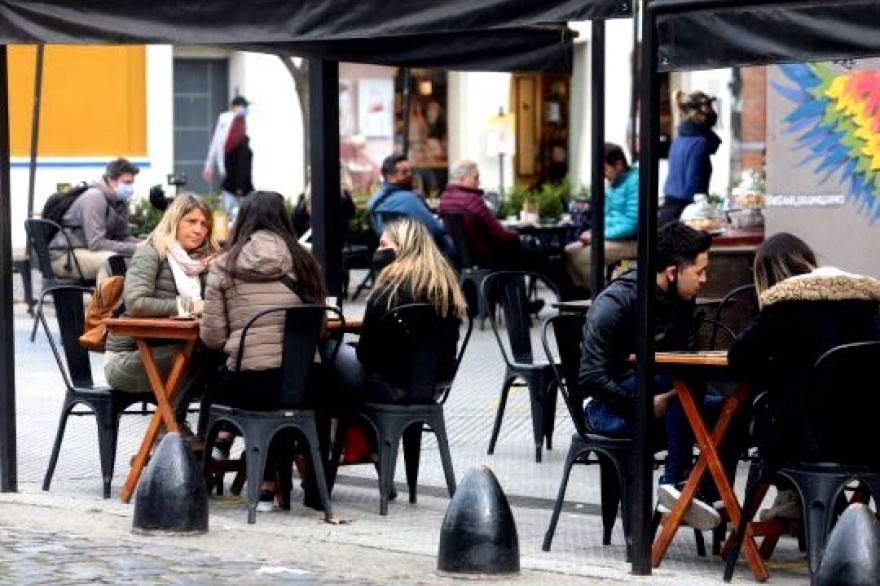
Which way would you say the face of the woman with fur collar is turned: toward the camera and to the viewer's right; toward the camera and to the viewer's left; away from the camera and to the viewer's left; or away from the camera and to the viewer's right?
away from the camera and to the viewer's left

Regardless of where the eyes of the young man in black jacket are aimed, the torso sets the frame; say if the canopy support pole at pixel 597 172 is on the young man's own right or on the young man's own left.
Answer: on the young man's own left

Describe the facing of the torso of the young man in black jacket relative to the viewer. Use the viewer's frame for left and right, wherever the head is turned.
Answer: facing to the right of the viewer

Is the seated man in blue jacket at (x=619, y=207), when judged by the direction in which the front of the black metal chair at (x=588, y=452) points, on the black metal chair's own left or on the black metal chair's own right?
on the black metal chair's own left

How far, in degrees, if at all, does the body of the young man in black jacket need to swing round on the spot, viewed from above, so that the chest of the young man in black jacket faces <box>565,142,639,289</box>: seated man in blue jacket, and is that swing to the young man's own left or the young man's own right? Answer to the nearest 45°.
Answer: approximately 90° to the young man's own left

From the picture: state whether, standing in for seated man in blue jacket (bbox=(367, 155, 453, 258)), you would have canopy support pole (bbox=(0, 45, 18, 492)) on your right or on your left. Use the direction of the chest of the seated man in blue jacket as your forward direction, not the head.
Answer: on your right

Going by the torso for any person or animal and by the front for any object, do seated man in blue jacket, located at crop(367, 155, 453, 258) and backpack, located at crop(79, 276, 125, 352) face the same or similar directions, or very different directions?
very different directions

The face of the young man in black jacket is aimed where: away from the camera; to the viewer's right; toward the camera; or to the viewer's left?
to the viewer's right

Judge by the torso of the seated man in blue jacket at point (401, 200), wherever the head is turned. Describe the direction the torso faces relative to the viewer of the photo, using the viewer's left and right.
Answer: facing to the right of the viewer

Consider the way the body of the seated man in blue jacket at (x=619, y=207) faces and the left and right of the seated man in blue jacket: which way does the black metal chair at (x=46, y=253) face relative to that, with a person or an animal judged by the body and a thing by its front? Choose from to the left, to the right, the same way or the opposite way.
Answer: the opposite way

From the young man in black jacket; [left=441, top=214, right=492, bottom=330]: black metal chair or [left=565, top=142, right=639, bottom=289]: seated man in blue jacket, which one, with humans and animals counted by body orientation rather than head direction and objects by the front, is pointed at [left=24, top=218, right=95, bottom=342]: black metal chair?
the seated man in blue jacket

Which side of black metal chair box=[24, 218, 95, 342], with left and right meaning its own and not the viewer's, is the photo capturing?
right

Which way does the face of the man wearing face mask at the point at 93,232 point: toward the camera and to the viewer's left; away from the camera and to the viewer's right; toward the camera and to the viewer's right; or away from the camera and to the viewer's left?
toward the camera and to the viewer's right
